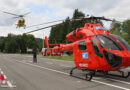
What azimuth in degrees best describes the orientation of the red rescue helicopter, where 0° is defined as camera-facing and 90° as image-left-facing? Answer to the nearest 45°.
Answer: approximately 315°
